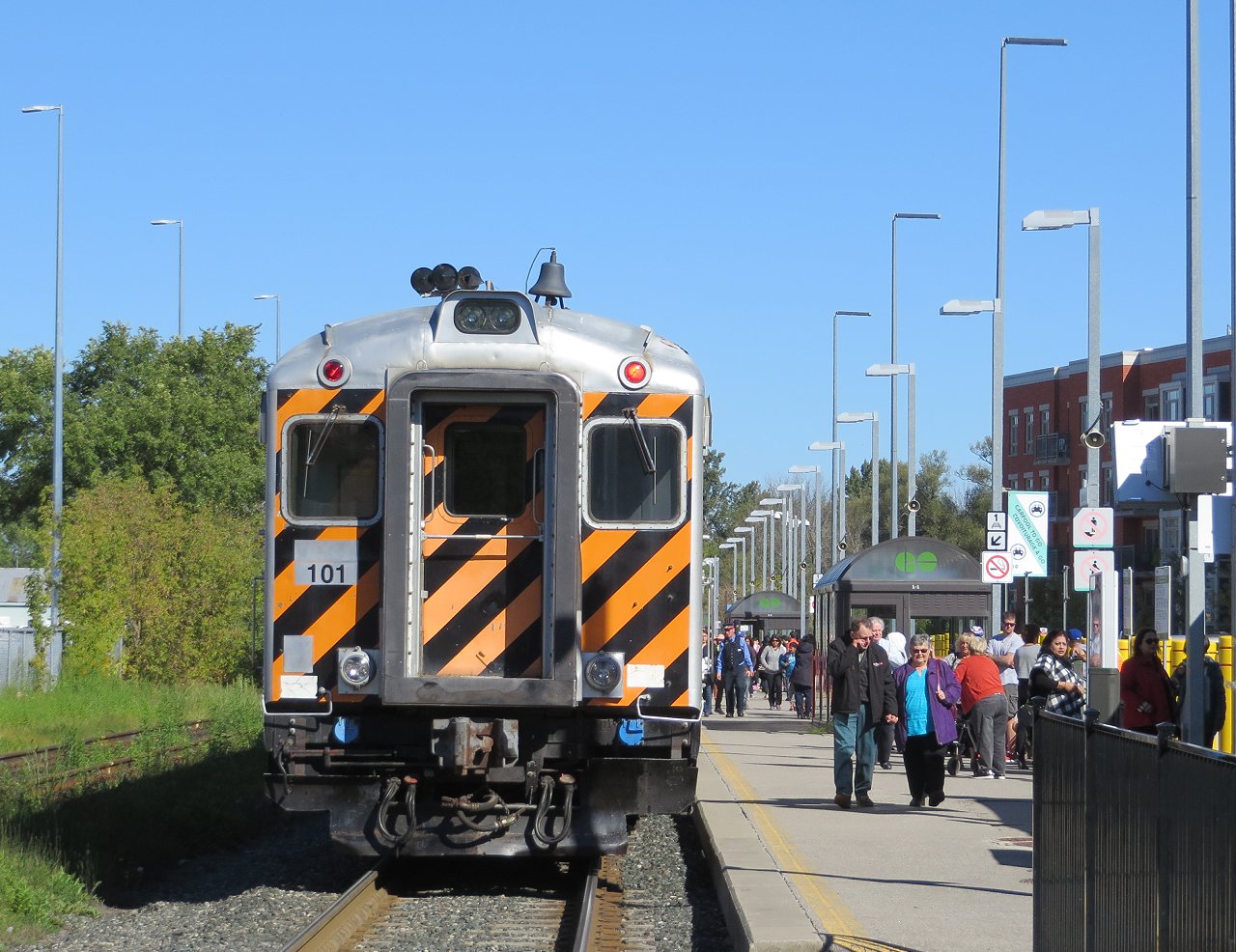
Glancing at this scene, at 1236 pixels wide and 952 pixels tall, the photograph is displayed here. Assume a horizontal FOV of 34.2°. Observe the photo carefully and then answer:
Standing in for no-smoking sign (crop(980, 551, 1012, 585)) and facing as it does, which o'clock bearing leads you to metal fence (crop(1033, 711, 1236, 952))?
The metal fence is roughly at 12 o'clock from the no-smoking sign.

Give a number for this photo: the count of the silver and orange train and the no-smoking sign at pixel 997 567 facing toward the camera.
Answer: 2

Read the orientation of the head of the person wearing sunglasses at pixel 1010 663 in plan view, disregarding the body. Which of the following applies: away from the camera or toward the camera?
toward the camera

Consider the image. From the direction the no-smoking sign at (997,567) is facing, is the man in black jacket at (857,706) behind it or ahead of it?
ahead

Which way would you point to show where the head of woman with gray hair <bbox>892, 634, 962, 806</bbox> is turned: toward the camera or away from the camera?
toward the camera

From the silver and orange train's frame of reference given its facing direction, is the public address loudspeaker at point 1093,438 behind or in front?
behind

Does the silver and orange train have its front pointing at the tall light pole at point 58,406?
no

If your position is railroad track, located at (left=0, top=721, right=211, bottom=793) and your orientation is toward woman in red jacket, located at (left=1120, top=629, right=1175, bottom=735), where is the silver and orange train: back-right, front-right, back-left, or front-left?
front-right

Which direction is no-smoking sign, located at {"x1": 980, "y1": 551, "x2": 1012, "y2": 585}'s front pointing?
toward the camera

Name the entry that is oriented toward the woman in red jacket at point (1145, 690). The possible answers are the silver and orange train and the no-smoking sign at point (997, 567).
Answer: the no-smoking sign

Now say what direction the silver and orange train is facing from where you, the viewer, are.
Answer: facing the viewer

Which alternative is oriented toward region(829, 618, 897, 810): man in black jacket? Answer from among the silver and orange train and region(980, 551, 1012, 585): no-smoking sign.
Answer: the no-smoking sign

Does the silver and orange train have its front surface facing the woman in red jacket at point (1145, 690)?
no

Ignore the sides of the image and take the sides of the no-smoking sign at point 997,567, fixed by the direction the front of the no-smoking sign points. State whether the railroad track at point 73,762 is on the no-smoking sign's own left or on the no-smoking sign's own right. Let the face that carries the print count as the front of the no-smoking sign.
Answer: on the no-smoking sign's own right

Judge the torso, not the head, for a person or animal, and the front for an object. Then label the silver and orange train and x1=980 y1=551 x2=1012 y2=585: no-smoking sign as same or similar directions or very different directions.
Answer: same or similar directions
